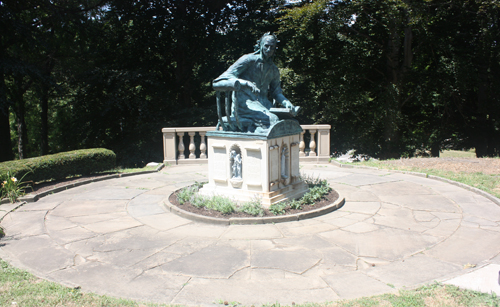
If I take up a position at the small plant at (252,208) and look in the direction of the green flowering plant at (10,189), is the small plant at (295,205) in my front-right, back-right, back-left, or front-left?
back-right

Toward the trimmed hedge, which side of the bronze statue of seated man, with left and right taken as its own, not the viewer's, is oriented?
back

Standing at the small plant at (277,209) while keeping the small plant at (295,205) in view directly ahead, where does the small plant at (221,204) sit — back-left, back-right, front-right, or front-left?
back-left

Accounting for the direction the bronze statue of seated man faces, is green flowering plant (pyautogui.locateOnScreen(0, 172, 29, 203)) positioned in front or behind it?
behind

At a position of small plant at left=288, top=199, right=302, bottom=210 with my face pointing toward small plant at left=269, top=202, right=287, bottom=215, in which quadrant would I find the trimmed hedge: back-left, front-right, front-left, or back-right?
front-right

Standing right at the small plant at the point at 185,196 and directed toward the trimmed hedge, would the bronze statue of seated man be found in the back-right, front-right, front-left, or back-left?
back-right

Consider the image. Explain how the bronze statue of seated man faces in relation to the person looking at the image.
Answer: facing the viewer and to the right of the viewer
